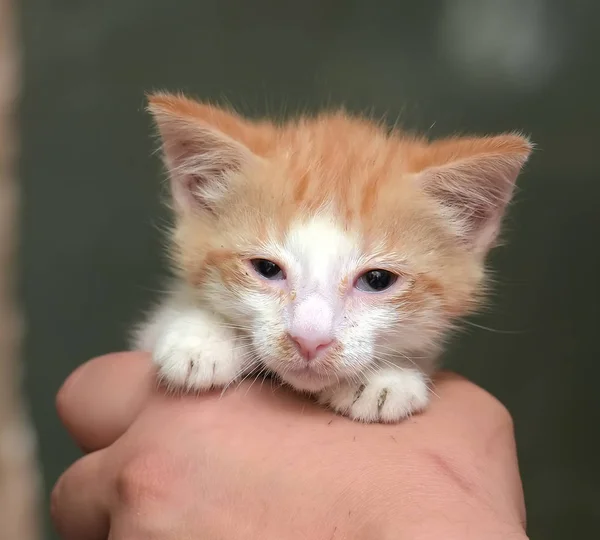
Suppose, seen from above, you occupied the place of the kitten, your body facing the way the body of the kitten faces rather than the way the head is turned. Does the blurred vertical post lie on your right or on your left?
on your right

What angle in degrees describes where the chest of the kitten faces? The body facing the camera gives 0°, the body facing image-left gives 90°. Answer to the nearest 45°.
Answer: approximately 0°
